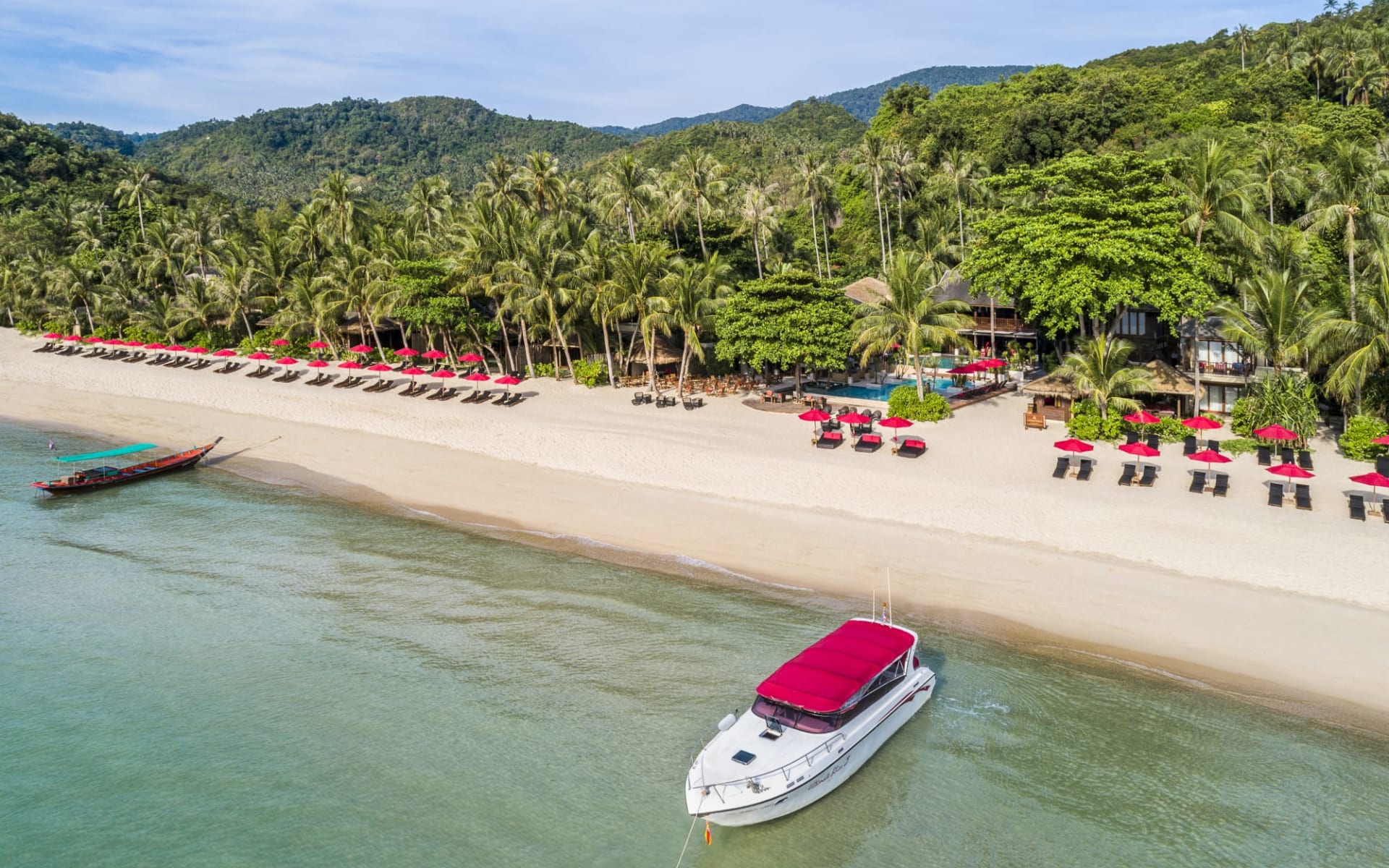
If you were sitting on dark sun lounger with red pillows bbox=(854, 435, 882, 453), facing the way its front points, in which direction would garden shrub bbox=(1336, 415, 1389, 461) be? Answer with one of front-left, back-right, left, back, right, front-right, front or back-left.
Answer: back-left

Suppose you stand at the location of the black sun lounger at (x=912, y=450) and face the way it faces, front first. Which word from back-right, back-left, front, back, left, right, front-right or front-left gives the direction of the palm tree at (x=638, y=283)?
right

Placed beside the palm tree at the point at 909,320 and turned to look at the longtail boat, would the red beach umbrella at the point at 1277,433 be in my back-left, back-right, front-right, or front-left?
back-left

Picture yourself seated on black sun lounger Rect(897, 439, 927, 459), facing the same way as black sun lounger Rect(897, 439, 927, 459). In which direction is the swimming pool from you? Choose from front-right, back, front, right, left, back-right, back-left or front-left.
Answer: back-right

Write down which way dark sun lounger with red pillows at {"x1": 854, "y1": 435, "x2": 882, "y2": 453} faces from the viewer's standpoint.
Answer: facing the viewer and to the left of the viewer

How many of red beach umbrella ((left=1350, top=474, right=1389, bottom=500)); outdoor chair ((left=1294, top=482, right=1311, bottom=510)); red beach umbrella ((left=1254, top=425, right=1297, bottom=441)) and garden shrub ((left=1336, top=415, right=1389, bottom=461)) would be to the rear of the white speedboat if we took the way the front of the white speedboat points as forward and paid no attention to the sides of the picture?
4

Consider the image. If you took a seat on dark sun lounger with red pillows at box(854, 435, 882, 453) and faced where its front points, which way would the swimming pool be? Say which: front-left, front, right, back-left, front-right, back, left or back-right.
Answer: back-right

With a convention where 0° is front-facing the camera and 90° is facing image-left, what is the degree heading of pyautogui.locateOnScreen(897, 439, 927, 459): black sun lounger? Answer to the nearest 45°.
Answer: approximately 45°

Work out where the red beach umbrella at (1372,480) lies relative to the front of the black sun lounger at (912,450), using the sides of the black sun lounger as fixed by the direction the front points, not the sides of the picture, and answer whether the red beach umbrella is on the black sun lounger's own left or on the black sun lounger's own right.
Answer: on the black sun lounger's own left

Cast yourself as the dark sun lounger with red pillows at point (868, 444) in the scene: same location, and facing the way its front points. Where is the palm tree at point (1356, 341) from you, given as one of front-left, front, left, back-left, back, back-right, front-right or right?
back-left

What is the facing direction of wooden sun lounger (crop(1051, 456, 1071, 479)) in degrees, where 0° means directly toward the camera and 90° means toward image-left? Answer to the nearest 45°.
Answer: approximately 45°
